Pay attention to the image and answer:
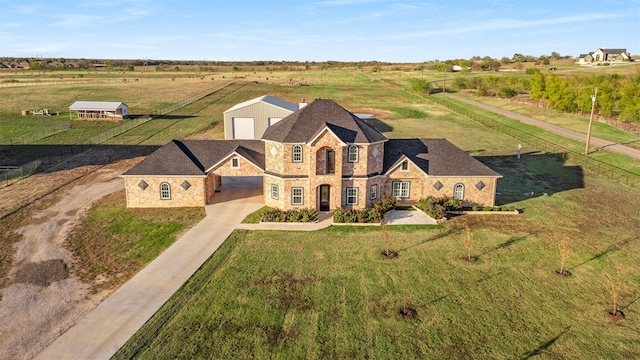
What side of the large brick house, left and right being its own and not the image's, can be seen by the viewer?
front

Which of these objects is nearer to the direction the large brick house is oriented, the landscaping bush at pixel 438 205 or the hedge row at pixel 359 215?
the hedge row

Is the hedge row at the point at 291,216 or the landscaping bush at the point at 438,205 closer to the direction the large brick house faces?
the hedge row

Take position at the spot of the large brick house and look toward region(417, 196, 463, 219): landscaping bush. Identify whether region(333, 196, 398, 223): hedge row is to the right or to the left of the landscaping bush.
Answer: right

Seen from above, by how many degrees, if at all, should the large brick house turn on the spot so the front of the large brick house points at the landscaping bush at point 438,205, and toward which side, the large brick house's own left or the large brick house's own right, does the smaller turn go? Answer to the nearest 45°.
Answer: approximately 90° to the large brick house's own left

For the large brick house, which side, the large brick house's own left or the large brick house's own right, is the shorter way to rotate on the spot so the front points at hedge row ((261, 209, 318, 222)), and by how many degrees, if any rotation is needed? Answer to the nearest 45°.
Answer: approximately 45° to the large brick house's own right

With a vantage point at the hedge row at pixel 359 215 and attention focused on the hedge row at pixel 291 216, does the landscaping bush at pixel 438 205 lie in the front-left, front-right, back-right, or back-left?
back-right
